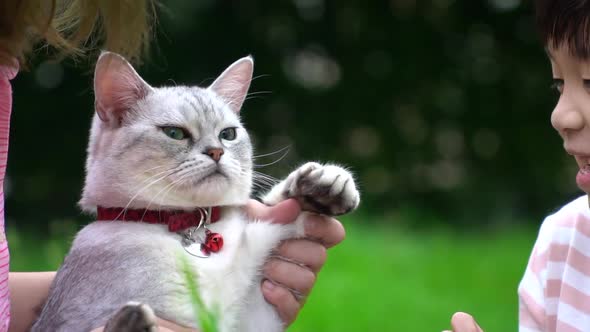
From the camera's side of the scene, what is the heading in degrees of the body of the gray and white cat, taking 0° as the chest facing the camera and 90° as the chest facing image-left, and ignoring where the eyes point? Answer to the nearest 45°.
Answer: approximately 315°

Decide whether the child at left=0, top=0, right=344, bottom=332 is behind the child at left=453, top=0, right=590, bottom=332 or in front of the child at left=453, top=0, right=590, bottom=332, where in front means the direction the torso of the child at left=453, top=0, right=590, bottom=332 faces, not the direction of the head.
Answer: in front

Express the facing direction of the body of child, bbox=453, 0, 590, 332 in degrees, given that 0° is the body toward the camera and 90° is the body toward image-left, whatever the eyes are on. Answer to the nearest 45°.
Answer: approximately 45°

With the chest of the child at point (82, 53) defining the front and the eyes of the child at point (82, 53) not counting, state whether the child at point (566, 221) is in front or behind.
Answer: in front

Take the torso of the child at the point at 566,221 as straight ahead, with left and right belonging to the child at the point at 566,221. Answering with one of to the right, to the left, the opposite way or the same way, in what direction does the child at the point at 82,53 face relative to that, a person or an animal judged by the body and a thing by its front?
the opposite way

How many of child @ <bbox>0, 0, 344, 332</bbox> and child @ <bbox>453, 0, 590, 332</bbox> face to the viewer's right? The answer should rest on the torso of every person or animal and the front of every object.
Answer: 1

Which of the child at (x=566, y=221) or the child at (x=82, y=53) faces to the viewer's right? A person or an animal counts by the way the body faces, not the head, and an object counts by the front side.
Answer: the child at (x=82, y=53)

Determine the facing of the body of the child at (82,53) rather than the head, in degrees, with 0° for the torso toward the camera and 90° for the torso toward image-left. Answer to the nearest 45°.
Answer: approximately 270°
